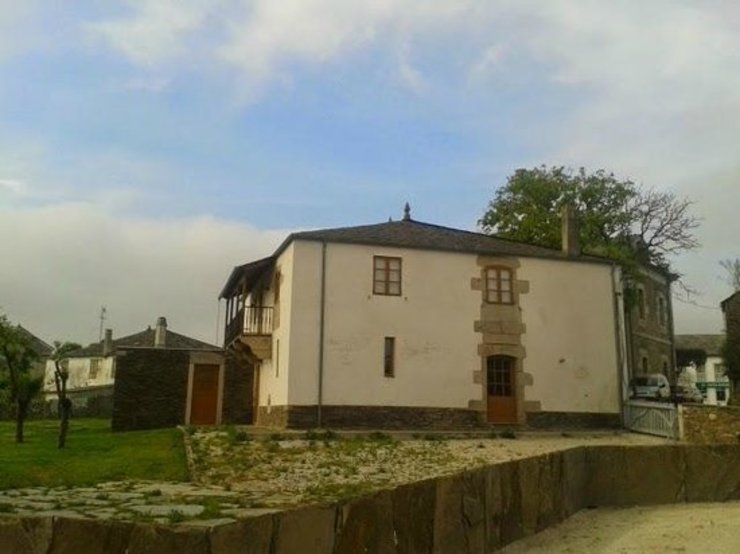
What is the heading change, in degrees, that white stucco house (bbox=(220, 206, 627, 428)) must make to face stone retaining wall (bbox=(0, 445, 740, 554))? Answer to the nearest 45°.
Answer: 0° — it already faces it

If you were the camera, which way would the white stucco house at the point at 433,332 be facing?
facing the viewer

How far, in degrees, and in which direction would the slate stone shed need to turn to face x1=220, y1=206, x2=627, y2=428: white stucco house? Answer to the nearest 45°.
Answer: approximately 45° to its left

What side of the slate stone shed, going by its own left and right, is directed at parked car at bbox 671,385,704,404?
left

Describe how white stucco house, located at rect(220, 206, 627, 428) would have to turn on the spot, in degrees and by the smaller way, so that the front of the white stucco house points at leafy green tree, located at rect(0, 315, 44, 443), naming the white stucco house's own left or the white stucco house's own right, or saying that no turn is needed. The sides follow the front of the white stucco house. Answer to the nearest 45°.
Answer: approximately 90° to the white stucco house's own right

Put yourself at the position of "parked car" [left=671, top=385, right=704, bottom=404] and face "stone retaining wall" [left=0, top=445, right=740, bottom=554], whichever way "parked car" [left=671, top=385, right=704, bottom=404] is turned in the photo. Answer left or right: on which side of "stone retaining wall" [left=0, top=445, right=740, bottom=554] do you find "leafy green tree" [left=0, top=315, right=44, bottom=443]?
right

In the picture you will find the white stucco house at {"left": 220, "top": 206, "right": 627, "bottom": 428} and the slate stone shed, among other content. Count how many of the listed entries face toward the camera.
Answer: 2

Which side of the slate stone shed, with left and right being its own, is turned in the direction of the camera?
front

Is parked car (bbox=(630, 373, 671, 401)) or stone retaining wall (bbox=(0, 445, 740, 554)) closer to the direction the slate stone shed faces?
the stone retaining wall

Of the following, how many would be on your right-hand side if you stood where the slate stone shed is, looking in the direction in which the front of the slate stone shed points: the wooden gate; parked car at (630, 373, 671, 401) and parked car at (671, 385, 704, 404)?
0

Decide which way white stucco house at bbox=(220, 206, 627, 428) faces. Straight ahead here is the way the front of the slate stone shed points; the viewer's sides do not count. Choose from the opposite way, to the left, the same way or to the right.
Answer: the same way

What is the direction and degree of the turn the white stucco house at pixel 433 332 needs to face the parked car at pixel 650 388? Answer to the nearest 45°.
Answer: approximately 135° to its left

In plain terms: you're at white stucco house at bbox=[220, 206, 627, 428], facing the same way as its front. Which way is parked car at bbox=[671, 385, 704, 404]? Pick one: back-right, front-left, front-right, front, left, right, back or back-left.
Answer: back-left

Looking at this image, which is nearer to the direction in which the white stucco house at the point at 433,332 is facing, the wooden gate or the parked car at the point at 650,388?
the wooden gate
